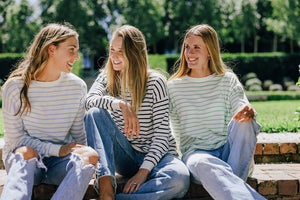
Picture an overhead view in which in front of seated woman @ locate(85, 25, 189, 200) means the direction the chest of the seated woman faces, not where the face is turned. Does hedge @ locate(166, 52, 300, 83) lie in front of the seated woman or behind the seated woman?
behind

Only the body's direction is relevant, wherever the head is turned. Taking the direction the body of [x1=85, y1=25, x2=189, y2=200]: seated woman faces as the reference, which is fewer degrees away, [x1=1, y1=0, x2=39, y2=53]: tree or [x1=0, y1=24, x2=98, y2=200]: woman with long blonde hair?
the woman with long blonde hair

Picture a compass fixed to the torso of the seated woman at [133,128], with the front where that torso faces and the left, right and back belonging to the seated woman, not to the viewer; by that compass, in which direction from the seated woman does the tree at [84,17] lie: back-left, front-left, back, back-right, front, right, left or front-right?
back-right

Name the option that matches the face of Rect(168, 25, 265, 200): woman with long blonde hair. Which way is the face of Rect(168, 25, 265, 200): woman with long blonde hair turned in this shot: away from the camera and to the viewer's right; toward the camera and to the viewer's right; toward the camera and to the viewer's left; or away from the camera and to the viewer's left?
toward the camera and to the viewer's left

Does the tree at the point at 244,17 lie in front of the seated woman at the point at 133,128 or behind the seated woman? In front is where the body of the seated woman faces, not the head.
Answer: behind

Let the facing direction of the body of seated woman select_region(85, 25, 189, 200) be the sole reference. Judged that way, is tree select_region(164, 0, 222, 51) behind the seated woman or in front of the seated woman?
behind

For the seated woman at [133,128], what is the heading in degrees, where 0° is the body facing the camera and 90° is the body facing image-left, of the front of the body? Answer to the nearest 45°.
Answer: approximately 45°

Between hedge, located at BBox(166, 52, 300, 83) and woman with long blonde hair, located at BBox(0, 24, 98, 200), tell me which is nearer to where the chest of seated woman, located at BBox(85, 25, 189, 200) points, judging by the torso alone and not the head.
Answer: the woman with long blonde hair

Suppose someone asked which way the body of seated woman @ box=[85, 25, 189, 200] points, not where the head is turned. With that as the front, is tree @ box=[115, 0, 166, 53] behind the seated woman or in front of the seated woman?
behind

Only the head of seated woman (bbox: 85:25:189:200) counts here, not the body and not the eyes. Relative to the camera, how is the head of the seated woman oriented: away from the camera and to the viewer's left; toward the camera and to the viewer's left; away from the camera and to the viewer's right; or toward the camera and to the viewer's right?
toward the camera and to the viewer's left

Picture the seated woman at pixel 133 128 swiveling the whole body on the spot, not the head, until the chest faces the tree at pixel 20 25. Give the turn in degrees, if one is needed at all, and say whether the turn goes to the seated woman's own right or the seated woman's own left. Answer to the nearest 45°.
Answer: approximately 135° to the seated woman's own right
